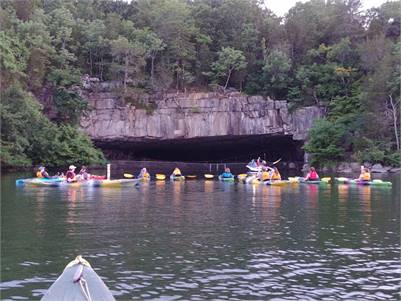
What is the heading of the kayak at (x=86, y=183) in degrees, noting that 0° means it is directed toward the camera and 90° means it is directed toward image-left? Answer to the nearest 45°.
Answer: approximately 270°

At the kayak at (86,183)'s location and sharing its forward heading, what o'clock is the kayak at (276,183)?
the kayak at (276,183) is roughly at 12 o'clock from the kayak at (86,183).

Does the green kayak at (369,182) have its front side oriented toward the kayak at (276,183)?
yes

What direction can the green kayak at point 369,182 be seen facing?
to the viewer's left

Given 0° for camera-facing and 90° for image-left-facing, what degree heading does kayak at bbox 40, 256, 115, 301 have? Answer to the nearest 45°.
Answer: approximately 180°

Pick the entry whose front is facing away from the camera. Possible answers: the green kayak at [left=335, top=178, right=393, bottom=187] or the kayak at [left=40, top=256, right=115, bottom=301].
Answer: the kayak

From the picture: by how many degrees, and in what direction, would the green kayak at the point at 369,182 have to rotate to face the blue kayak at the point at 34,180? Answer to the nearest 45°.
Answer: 0° — it already faces it

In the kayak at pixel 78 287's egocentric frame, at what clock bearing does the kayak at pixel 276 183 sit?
the kayak at pixel 276 183 is roughly at 1 o'clock from the kayak at pixel 78 287.
